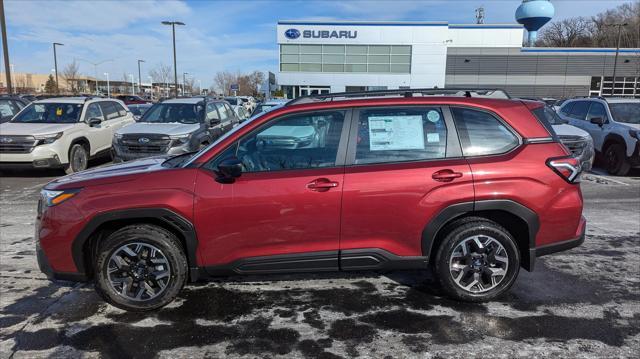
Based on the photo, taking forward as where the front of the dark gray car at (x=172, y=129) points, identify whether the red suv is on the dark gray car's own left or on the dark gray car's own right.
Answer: on the dark gray car's own left

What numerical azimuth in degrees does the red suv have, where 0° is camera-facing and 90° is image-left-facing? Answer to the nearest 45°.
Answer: approximately 90°

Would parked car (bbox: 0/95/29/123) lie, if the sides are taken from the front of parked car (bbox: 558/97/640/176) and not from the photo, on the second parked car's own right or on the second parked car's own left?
on the second parked car's own right

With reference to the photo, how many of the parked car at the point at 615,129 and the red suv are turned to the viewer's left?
1

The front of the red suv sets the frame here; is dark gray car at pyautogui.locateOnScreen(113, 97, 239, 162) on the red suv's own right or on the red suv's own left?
on the red suv's own right

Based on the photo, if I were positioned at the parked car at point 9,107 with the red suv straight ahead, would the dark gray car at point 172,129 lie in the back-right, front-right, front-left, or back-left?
front-left

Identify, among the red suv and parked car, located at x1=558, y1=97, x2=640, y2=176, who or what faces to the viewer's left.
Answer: the red suv

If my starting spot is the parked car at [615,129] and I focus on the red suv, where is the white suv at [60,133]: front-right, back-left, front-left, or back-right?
front-right

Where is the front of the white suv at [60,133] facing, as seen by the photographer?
facing the viewer and to the left of the viewer

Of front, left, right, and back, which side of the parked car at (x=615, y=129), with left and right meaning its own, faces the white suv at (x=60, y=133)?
right

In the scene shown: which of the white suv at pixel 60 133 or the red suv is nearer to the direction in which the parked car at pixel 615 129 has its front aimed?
the red suv

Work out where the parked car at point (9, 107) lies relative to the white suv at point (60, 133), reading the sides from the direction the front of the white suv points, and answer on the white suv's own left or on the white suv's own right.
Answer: on the white suv's own right

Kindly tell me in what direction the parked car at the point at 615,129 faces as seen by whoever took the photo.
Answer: facing the viewer and to the right of the viewer

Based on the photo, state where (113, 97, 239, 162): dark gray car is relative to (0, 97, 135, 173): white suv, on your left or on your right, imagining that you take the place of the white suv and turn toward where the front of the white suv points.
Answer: on your left

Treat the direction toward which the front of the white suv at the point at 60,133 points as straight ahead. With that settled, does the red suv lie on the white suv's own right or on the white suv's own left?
on the white suv's own left
